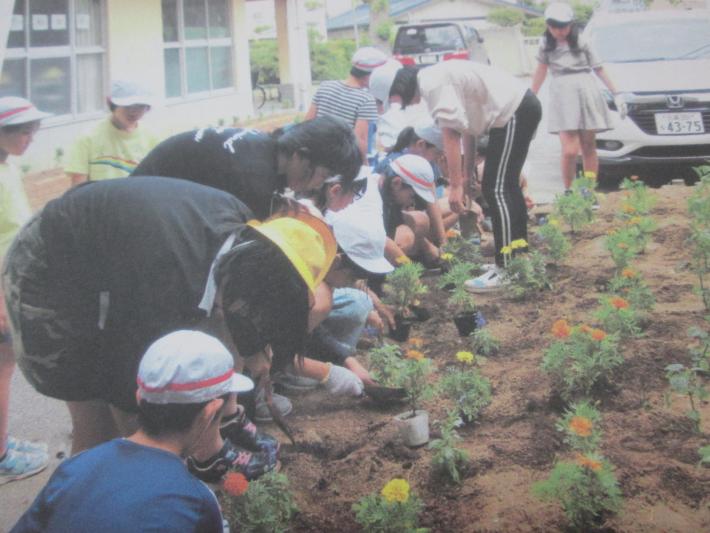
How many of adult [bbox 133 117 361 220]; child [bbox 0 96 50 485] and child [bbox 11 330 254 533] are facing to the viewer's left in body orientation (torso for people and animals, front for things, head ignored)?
0

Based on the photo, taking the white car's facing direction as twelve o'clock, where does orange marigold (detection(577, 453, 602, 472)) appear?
The orange marigold is roughly at 12 o'clock from the white car.

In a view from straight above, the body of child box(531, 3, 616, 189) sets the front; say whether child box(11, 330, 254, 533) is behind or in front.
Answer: in front

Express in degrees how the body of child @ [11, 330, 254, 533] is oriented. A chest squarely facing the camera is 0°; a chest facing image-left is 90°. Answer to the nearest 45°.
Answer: approximately 225°

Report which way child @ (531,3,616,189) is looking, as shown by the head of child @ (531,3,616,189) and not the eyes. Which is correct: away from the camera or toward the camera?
toward the camera

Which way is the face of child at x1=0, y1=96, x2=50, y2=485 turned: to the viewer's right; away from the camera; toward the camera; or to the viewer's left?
to the viewer's right

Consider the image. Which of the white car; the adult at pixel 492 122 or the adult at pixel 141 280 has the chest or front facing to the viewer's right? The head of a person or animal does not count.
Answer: the adult at pixel 141 280

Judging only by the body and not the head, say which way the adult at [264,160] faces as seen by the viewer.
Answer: to the viewer's right

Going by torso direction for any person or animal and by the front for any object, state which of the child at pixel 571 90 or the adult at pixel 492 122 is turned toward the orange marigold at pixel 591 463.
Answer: the child

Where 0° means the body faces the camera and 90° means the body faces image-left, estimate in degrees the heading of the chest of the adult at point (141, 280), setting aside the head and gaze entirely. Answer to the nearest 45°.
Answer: approximately 270°

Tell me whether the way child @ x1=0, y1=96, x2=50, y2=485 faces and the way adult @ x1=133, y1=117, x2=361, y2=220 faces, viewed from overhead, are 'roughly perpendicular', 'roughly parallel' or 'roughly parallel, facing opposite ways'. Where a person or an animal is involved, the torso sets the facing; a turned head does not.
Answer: roughly parallel

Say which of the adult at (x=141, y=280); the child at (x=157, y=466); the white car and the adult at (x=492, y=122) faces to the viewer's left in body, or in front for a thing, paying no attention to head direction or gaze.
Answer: the adult at (x=492, y=122)

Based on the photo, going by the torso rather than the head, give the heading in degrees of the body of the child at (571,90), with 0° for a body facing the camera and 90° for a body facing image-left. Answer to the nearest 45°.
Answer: approximately 0°

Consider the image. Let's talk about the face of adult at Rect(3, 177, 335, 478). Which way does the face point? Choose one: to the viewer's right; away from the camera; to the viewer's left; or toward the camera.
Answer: to the viewer's right

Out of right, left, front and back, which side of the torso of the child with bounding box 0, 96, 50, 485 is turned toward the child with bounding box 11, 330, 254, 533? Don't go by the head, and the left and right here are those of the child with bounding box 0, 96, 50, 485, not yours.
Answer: right

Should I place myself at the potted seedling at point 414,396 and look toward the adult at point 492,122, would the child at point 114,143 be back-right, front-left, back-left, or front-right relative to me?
front-left
